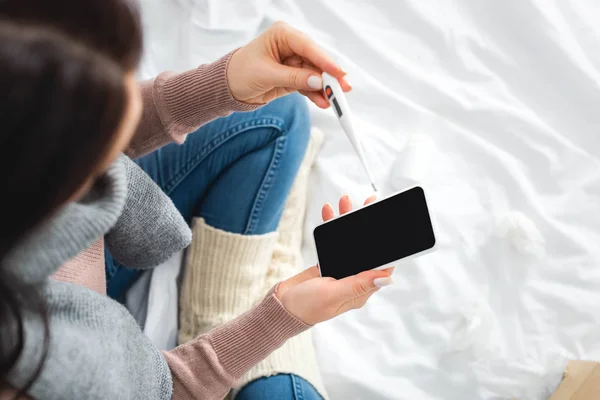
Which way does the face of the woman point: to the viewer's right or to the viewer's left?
to the viewer's right

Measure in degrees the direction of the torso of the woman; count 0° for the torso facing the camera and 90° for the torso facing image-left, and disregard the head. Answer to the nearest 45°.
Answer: approximately 270°
